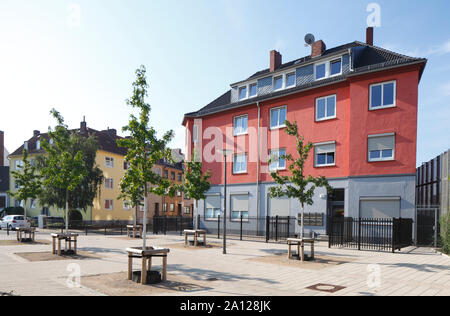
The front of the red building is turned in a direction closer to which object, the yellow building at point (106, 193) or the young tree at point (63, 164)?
the young tree

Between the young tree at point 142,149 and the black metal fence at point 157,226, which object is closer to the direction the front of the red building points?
the young tree

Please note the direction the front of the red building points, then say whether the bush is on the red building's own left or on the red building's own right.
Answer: on the red building's own left

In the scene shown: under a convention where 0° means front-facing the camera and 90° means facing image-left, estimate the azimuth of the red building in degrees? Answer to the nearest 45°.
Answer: approximately 45°

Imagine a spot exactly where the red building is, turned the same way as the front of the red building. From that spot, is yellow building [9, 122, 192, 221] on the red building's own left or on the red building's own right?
on the red building's own right

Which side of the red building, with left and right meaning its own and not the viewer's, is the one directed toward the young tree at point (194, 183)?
front
